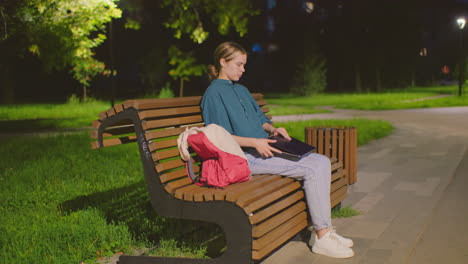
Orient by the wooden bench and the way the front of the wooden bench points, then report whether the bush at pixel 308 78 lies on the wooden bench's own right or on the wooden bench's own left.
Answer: on the wooden bench's own left

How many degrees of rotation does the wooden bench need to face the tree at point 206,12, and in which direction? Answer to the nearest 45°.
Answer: approximately 135° to its left

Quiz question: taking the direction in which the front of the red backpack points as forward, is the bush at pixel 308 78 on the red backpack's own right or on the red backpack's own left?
on the red backpack's own left
